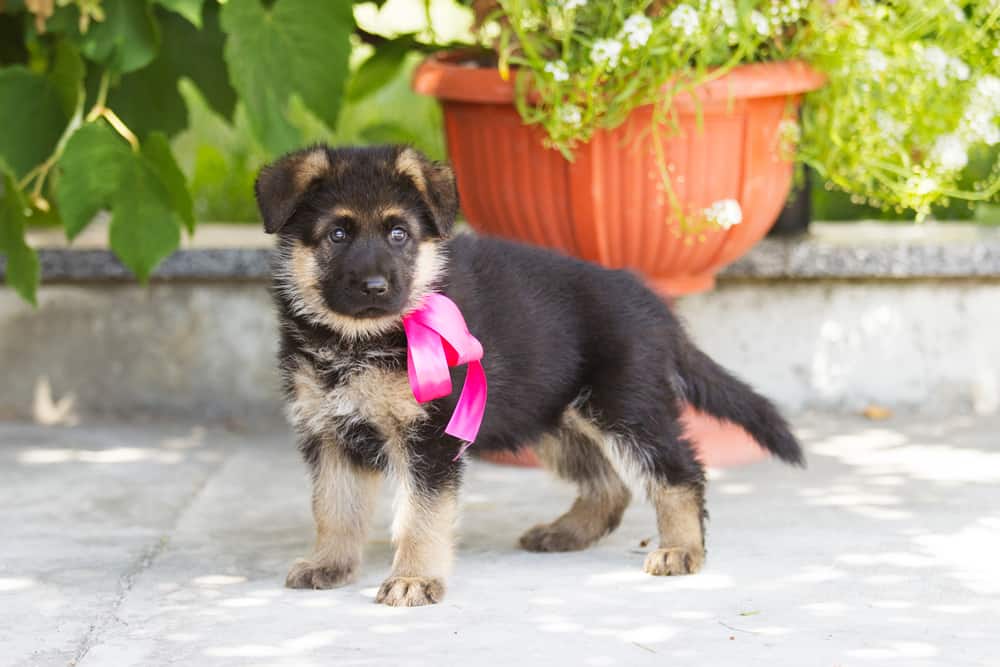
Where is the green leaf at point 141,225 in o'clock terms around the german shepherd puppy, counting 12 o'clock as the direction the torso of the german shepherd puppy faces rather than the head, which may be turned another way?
The green leaf is roughly at 3 o'clock from the german shepherd puppy.

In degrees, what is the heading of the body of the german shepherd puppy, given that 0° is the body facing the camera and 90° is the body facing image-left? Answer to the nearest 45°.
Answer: approximately 45°

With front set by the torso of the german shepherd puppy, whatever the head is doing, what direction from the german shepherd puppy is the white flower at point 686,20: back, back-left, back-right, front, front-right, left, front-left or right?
back

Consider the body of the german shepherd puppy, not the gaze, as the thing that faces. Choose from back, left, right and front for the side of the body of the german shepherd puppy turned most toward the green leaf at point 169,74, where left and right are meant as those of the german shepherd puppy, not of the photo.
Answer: right

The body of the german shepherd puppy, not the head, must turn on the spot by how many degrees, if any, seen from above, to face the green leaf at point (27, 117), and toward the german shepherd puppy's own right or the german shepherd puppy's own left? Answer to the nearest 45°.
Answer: approximately 90° to the german shepherd puppy's own right

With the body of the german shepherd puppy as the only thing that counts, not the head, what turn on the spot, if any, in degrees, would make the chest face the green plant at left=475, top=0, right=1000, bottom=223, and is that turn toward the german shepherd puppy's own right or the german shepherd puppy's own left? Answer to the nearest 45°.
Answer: approximately 180°

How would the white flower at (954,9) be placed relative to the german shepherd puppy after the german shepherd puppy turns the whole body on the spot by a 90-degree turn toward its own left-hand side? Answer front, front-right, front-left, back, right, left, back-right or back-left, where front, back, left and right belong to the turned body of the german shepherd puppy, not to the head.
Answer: left

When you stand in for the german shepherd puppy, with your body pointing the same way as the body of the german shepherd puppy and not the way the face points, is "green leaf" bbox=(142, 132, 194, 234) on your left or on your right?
on your right

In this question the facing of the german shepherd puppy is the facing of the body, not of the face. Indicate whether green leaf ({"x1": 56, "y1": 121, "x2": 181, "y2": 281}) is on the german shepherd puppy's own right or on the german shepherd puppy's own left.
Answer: on the german shepherd puppy's own right

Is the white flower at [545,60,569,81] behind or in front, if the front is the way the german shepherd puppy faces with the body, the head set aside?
behind

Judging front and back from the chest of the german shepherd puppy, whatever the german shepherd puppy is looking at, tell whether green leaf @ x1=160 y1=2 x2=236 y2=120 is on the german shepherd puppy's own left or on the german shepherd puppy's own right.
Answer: on the german shepherd puppy's own right

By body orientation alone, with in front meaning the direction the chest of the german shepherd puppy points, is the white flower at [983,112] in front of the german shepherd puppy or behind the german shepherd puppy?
behind

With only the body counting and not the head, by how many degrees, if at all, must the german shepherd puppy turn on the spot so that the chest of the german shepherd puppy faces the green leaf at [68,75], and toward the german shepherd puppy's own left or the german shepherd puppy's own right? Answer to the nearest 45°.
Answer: approximately 90° to the german shepherd puppy's own right
